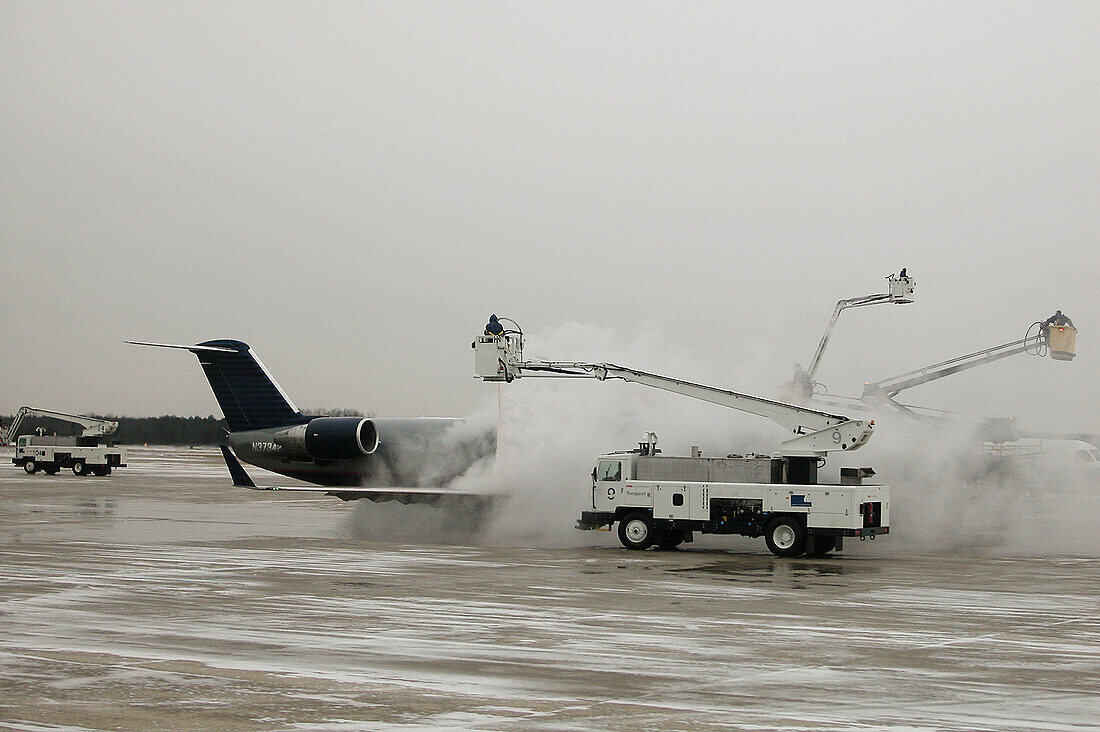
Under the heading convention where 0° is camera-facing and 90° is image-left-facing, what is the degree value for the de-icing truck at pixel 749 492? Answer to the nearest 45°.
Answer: approximately 135°
